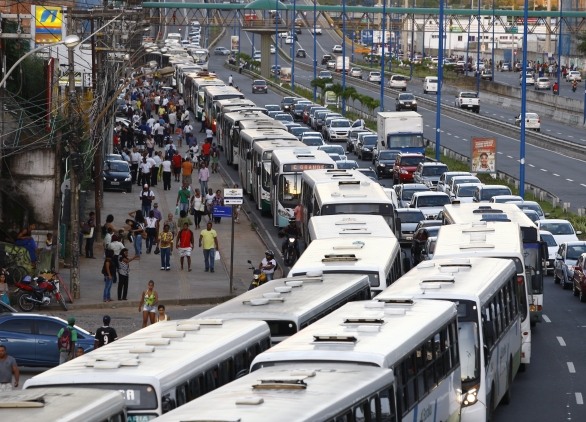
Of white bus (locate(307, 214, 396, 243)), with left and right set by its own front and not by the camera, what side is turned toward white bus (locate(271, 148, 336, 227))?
back

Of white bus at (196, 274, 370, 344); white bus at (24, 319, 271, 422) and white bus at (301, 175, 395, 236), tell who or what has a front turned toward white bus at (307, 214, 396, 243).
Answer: white bus at (301, 175, 395, 236)

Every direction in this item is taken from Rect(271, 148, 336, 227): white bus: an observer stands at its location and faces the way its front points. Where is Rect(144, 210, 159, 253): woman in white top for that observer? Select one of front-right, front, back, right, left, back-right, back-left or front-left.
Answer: front-right

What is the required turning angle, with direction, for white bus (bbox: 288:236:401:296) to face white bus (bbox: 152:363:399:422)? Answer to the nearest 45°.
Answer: approximately 45° to its left

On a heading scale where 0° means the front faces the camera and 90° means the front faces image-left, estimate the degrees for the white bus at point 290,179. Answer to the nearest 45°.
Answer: approximately 0°

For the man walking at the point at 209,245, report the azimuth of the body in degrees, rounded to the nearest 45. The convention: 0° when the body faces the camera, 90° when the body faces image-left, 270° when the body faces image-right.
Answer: approximately 0°
